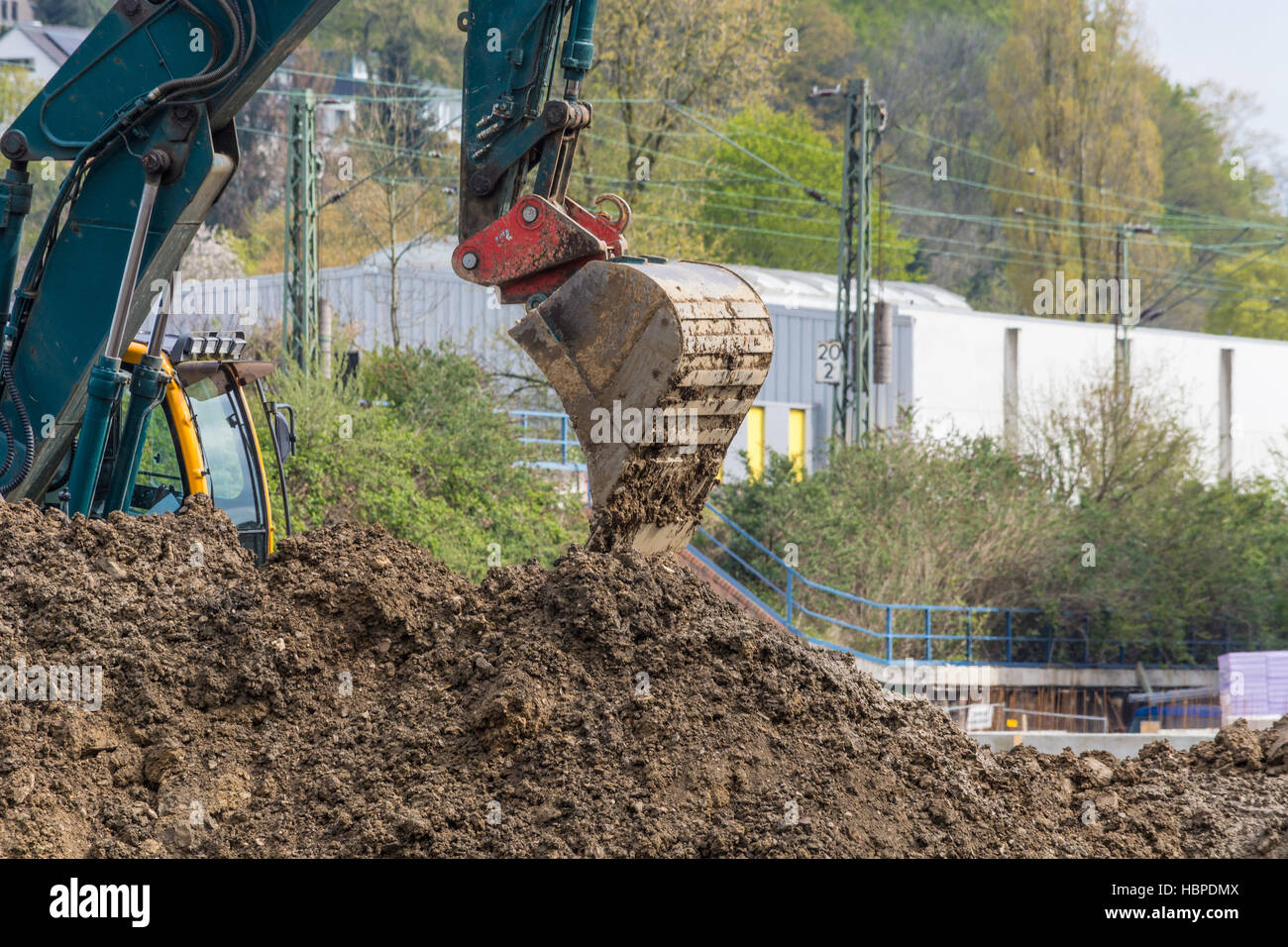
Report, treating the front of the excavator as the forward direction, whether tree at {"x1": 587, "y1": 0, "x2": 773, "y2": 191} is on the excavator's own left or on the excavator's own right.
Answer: on the excavator's own left

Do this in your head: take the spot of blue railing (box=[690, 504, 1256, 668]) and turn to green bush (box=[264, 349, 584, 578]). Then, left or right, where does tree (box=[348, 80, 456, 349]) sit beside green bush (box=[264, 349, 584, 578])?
right

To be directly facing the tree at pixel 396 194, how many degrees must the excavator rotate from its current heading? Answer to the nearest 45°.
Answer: approximately 135° to its left

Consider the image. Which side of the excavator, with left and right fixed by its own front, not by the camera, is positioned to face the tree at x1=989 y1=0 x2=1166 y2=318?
left

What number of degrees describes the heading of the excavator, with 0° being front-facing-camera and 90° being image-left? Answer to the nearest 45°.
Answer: approximately 315°

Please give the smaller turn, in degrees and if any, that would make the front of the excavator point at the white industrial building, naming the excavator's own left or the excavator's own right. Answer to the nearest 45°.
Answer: approximately 90° to the excavator's own left

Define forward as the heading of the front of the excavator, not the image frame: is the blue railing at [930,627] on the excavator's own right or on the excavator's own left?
on the excavator's own left

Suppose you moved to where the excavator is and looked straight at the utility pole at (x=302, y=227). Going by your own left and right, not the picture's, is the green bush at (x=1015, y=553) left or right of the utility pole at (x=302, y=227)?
right

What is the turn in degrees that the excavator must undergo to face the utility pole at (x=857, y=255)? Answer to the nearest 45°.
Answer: approximately 90° to its left

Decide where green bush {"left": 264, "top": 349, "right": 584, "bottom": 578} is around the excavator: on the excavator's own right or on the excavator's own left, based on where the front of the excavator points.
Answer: on the excavator's own left

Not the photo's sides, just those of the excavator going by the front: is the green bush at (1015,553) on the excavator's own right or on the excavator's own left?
on the excavator's own left

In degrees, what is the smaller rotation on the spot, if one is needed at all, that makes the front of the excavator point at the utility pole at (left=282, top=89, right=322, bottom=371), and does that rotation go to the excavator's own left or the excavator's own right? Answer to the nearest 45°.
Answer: approximately 135° to the excavator's own left
